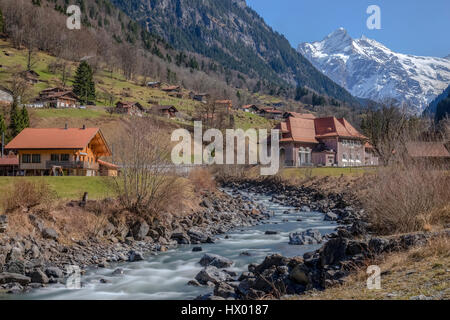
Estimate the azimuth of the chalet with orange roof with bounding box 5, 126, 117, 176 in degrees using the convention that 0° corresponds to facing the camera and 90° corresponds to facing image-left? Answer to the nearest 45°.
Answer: approximately 315°

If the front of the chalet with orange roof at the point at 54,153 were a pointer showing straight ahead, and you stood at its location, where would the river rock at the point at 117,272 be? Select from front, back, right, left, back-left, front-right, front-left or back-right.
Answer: front-right

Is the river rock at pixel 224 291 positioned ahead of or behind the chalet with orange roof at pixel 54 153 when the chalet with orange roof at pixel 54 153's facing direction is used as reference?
ahead

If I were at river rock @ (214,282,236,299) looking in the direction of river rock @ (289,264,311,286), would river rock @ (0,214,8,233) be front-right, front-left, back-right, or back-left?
back-left

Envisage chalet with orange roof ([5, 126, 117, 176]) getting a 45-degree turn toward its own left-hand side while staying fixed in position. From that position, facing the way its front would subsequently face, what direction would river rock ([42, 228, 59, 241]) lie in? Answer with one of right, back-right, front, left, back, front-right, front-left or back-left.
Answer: right

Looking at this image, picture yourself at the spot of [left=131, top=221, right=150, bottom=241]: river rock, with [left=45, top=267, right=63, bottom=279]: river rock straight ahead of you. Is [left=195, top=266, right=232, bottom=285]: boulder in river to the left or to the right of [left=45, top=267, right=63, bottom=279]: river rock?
left

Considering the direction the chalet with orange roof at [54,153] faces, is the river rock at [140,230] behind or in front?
in front

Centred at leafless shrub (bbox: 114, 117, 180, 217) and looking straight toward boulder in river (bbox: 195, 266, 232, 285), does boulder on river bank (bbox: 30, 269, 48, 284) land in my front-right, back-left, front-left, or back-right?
front-right

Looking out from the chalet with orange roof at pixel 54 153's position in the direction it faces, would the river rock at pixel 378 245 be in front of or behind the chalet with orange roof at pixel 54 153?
in front
